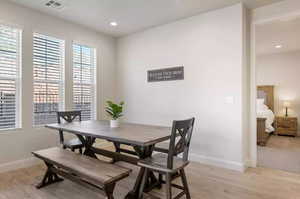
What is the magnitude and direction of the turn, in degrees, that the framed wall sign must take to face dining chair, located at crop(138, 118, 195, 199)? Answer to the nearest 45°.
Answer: approximately 45° to its left

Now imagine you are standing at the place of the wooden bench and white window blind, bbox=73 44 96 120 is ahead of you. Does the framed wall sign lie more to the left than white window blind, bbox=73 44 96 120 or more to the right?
right

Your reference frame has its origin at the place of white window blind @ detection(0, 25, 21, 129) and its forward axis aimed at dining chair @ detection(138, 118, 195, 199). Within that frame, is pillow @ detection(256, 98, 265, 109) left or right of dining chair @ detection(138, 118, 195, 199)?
left

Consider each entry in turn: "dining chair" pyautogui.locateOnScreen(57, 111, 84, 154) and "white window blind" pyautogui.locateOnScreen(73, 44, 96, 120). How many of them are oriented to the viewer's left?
0

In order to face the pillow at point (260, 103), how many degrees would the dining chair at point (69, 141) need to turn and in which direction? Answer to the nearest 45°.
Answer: approximately 45° to its left

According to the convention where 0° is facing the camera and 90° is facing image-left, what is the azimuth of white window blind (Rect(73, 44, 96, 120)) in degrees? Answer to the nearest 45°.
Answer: approximately 315°

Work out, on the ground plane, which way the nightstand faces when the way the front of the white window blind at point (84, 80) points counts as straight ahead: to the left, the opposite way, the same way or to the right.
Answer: to the right

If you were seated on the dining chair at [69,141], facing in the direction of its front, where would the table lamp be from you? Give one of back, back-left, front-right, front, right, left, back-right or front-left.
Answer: front-left

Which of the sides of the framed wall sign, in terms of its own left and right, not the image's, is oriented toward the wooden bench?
front

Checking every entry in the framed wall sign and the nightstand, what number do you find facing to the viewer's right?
0
